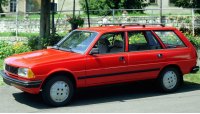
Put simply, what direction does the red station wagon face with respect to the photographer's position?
facing the viewer and to the left of the viewer

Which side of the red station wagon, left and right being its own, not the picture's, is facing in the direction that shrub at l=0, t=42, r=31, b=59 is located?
right

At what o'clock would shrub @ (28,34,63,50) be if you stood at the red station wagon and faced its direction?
The shrub is roughly at 4 o'clock from the red station wagon.

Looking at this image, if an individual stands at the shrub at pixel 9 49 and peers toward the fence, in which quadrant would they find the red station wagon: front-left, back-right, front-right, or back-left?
back-right

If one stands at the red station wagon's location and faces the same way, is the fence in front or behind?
behind
